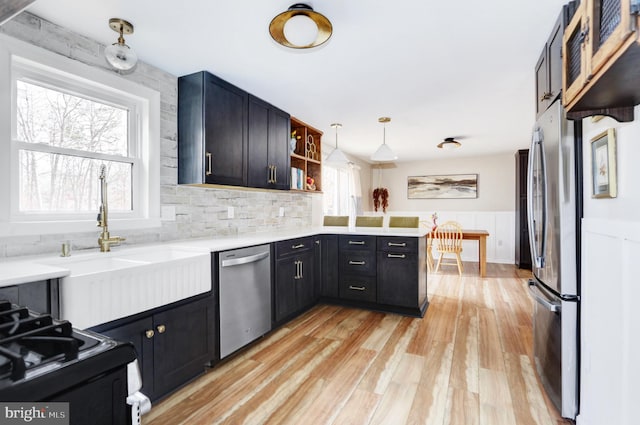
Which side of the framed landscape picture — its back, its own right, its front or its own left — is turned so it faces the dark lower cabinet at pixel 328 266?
front

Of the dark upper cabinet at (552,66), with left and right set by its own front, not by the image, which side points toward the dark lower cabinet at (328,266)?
front

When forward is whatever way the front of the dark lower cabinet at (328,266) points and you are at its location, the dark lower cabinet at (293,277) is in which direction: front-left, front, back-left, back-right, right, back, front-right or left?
front-right

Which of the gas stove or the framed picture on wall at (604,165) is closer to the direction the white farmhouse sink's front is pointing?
the framed picture on wall

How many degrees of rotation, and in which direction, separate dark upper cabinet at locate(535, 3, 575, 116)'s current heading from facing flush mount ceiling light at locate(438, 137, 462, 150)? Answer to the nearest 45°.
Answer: approximately 45° to its right

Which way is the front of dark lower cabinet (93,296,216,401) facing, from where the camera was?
facing the viewer and to the right of the viewer

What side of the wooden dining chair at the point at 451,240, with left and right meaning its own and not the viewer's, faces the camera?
back

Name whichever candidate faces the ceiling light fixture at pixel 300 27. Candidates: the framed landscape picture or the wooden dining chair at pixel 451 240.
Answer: the framed landscape picture

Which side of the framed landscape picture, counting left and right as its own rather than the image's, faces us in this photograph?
front

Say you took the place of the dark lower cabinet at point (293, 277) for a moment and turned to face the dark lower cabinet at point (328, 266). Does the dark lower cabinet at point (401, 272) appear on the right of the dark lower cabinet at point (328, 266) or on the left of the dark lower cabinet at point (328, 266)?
right

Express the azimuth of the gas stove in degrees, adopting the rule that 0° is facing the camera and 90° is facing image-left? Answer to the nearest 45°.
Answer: approximately 225°

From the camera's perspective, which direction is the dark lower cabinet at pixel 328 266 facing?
toward the camera

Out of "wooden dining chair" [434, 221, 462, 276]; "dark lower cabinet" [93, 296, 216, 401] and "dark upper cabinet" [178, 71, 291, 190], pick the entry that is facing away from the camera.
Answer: the wooden dining chair

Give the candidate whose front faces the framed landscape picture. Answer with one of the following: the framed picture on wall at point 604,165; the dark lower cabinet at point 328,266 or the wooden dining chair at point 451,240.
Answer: the wooden dining chair

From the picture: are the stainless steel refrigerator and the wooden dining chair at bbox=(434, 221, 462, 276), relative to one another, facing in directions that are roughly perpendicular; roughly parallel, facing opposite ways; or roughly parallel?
roughly perpendicular
